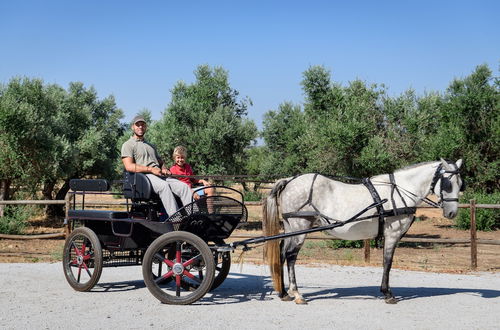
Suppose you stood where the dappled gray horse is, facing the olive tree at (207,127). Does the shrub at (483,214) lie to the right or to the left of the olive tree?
right

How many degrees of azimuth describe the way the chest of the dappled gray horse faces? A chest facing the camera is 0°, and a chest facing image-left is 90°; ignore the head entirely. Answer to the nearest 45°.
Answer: approximately 270°

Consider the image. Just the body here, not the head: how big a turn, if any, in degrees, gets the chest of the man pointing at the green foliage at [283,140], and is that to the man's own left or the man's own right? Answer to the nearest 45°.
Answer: approximately 135° to the man's own left

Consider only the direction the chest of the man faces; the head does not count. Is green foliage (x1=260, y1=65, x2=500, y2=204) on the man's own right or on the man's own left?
on the man's own left

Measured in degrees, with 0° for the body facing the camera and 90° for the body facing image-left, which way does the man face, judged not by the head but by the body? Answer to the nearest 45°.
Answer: approximately 315°

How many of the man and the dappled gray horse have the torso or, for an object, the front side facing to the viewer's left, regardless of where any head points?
0

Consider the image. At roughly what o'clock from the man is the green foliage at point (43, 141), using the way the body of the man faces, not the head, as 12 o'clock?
The green foliage is roughly at 7 o'clock from the man.
